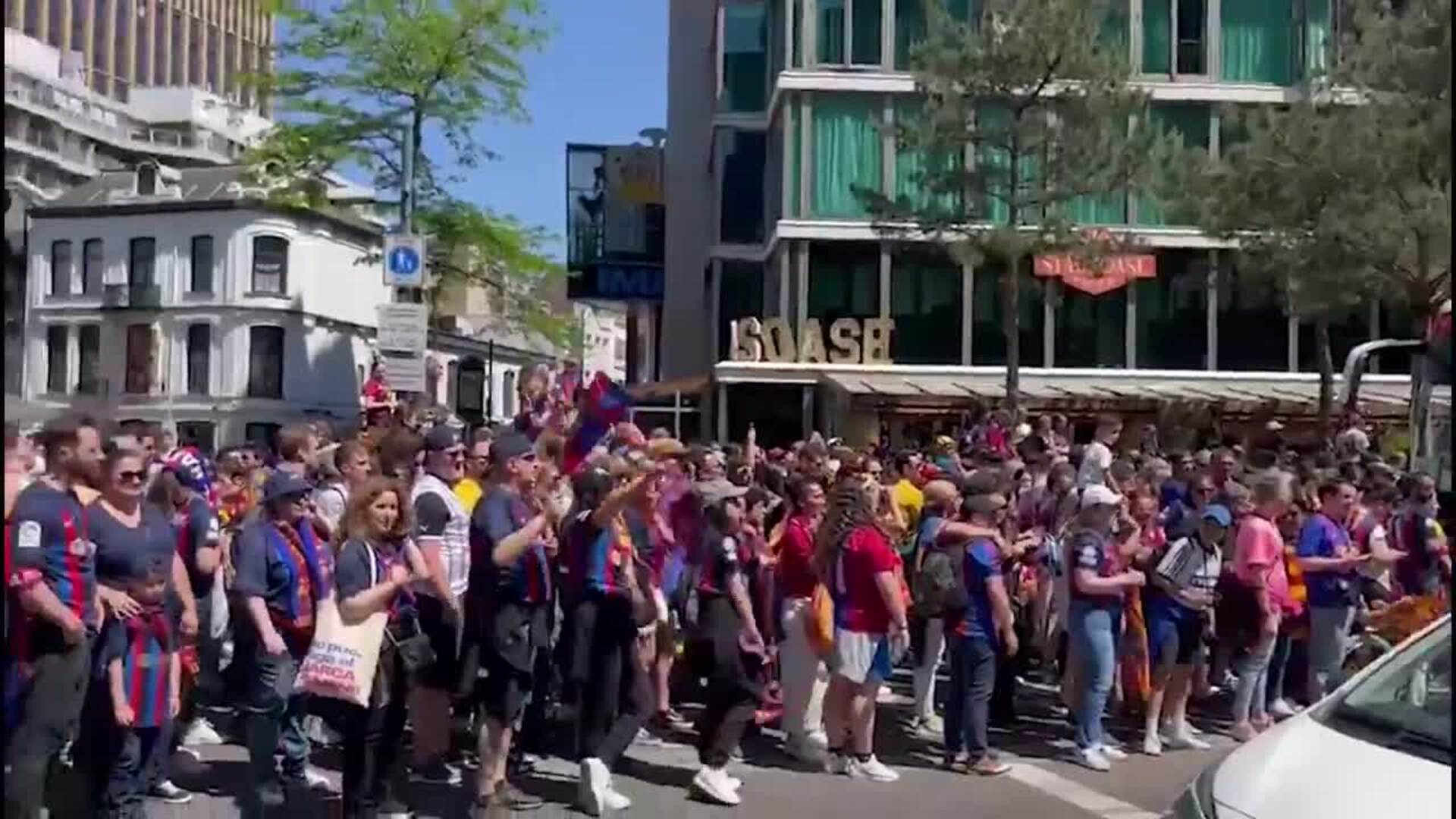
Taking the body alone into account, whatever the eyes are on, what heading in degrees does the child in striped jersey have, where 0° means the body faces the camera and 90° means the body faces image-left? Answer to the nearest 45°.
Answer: approximately 315°

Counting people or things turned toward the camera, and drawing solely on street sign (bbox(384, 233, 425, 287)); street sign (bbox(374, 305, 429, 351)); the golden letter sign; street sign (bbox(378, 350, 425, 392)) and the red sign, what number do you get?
5

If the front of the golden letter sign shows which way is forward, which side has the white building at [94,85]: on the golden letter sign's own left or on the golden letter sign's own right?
on the golden letter sign's own right

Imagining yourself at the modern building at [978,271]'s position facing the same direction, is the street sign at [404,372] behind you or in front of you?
in front

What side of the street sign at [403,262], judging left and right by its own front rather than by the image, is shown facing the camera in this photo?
front

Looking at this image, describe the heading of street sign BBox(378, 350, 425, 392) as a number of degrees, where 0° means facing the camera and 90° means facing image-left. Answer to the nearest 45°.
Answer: approximately 0°

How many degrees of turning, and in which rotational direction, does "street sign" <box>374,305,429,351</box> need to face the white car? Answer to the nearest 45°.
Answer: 0° — it already faces it

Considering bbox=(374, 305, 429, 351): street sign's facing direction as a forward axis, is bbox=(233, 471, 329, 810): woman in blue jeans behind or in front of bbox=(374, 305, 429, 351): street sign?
in front

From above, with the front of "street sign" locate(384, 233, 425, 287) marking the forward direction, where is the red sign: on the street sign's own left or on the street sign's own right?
on the street sign's own left

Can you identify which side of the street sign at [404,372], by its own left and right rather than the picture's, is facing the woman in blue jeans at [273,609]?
front

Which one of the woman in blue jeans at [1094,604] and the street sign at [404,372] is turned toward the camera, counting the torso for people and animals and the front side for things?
the street sign

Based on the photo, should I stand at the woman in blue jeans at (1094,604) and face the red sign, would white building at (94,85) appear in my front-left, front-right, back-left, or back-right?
front-left

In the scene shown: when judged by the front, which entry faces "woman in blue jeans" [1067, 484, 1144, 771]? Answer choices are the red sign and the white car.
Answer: the red sign

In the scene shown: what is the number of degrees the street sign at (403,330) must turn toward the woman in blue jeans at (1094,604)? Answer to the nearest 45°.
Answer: approximately 45° to its left

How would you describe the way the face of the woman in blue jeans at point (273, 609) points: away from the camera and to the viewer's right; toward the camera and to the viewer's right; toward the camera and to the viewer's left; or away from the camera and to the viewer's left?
toward the camera and to the viewer's right

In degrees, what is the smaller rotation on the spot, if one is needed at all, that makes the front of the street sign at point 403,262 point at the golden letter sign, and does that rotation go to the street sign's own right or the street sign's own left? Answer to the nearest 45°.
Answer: approximately 135° to the street sign's own left
